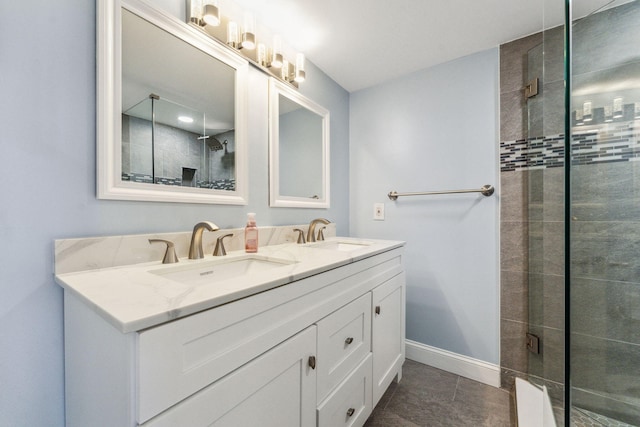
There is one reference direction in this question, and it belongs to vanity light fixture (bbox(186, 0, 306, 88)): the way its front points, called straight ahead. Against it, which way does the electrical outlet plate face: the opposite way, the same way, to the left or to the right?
to the right

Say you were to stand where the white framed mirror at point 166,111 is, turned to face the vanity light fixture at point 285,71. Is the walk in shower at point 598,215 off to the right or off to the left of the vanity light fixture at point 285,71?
right

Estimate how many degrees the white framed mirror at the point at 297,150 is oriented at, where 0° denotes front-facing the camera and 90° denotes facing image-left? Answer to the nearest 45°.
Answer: approximately 315°

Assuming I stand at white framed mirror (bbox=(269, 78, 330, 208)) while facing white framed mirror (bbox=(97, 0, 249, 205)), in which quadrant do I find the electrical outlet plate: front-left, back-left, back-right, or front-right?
back-left

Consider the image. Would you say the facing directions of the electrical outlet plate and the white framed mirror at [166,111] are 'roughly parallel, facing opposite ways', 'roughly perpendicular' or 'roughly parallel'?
roughly perpendicular

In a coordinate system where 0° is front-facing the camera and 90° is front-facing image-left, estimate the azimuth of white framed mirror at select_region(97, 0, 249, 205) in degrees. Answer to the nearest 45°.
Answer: approximately 315°

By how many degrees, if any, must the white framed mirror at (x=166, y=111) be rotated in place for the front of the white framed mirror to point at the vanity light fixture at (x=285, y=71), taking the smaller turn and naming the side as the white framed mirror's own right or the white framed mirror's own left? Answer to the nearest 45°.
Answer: approximately 45° to the white framed mirror's own left

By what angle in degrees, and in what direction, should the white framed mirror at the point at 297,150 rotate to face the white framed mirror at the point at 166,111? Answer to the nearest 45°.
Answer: approximately 90° to its right
